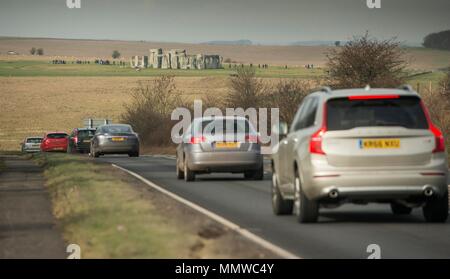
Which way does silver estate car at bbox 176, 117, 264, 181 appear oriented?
away from the camera

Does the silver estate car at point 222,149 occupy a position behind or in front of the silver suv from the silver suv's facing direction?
in front

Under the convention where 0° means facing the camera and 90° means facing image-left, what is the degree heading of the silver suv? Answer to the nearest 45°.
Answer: approximately 180°

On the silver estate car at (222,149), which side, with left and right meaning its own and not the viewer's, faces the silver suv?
back

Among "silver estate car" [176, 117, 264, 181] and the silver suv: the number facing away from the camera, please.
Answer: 2
